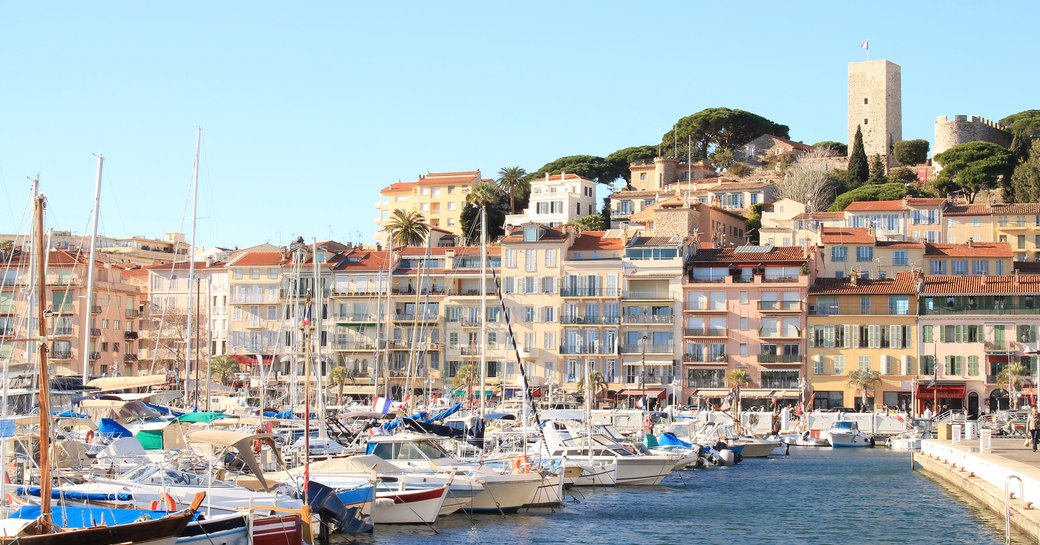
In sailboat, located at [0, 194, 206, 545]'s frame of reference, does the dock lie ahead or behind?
ahead

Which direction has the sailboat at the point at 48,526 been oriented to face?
to the viewer's right

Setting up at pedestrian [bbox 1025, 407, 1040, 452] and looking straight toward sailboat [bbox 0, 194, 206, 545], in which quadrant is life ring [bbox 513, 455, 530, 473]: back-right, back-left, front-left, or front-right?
front-right

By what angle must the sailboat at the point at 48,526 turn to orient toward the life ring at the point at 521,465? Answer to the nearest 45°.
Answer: approximately 45° to its left

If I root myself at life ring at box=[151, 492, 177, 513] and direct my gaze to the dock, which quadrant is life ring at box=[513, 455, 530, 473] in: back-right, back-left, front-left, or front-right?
front-left

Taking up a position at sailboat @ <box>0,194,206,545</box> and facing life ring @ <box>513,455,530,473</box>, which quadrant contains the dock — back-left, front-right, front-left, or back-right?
front-right
